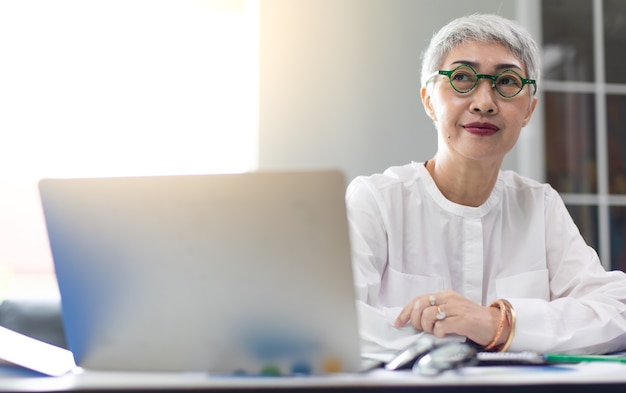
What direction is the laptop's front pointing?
away from the camera

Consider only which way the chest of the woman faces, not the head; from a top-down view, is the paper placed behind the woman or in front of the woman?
in front

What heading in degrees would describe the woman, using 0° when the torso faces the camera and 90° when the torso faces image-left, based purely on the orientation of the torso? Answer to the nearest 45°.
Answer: approximately 0°

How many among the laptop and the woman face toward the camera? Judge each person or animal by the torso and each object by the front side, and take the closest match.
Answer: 1

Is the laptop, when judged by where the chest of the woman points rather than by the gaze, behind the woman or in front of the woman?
in front

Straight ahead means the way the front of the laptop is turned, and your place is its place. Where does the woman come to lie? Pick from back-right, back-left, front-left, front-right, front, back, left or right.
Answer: front-right

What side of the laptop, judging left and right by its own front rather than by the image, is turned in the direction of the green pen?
right
